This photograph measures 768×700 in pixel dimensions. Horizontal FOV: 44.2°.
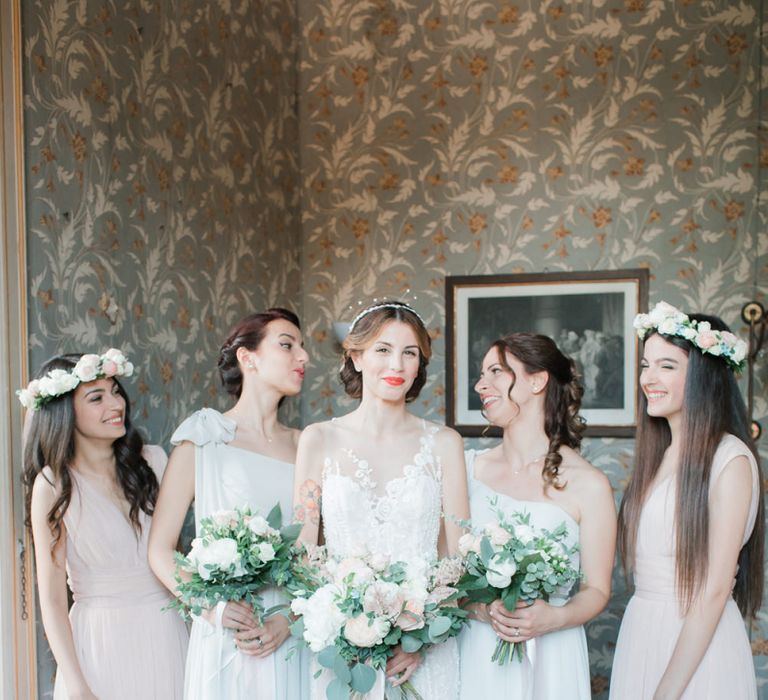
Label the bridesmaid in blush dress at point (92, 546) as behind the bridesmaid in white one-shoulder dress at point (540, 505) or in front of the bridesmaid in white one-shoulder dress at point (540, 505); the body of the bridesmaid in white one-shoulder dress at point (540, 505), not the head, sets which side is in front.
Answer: in front

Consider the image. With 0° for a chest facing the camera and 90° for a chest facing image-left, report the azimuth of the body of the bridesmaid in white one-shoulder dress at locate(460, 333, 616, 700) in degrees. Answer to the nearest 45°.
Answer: approximately 45°

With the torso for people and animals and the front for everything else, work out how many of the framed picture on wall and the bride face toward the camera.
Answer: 2

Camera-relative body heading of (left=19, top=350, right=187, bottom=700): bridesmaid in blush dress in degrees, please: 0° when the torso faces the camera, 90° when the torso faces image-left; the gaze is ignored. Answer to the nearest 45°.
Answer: approximately 315°

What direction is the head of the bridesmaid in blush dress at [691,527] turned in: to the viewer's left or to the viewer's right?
to the viewer's left

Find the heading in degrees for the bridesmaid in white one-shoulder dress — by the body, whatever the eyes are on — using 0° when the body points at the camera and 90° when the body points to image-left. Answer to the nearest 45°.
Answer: approximately 315°
